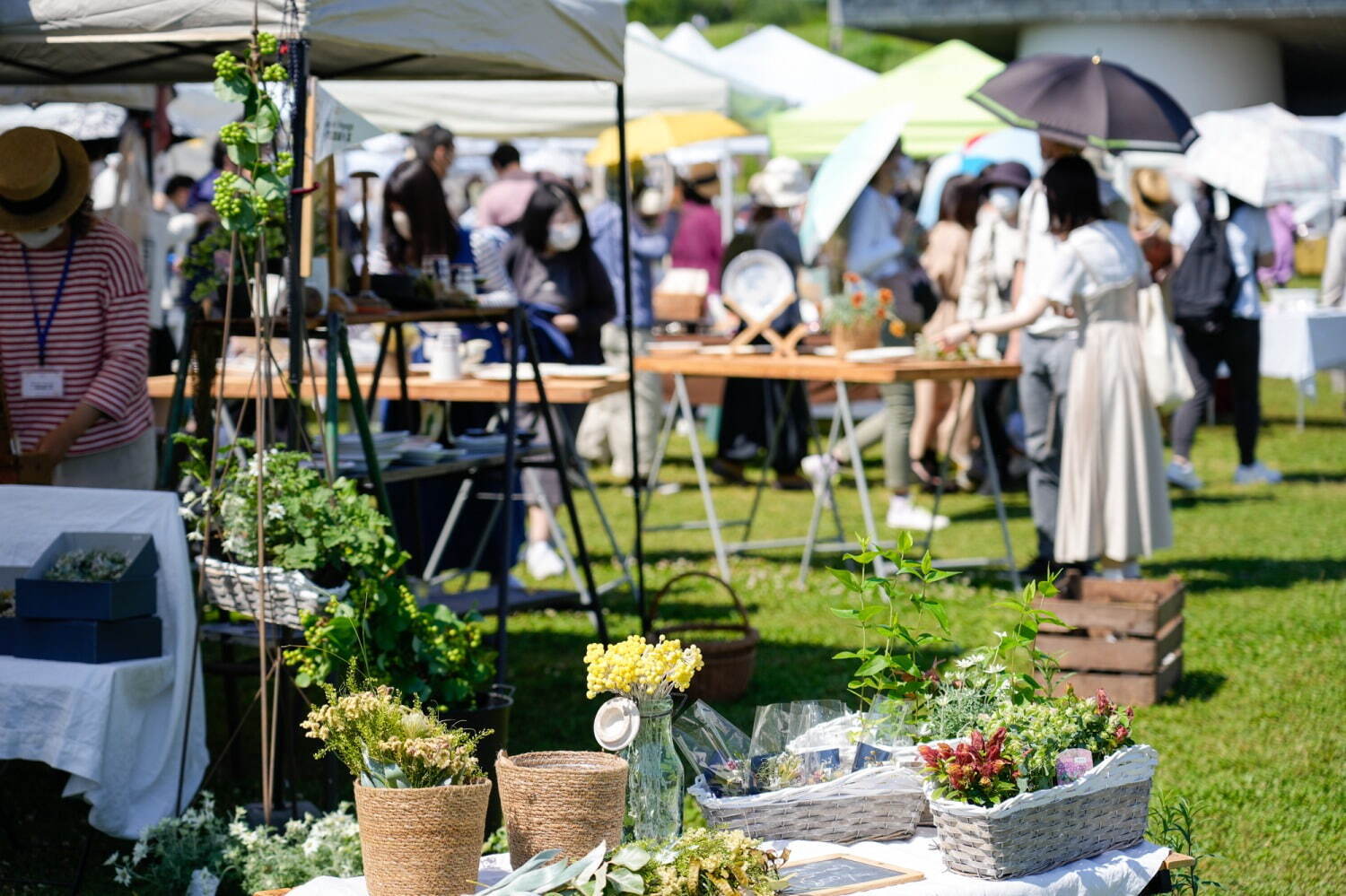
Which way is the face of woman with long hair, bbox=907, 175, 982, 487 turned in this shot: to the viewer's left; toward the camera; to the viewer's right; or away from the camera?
away from the camera

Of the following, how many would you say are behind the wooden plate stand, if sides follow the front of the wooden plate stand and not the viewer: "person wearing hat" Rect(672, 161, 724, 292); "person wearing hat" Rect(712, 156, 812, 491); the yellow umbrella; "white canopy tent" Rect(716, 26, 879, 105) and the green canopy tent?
5

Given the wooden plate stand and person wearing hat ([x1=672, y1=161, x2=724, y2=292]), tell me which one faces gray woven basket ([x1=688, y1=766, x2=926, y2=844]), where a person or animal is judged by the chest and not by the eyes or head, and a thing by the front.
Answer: the wooden plate stand

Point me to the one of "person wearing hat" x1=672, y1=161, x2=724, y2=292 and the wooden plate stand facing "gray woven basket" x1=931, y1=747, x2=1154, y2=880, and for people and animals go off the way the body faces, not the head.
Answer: the wooden plate stand

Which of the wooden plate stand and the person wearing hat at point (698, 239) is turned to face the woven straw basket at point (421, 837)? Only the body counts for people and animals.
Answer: the wooden plate stand

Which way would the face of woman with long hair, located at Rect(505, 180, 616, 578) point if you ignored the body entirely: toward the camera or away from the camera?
toward the camera

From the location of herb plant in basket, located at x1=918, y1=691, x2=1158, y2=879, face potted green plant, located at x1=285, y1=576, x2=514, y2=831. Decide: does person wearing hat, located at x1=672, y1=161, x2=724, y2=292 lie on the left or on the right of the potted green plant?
right

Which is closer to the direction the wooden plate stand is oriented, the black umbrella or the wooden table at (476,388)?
the wooden table

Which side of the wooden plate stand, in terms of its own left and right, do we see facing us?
front

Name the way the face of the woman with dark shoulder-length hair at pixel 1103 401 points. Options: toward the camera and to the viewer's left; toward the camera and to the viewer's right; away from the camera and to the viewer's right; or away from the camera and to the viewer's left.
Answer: away from the camera and to the viewer's left
